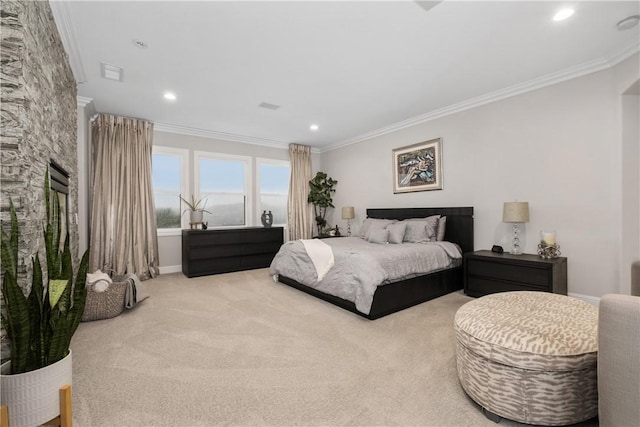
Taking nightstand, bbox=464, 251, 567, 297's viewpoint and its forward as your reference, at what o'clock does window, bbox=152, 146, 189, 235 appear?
The window is roughly at 1 o'clock from the nightstand.

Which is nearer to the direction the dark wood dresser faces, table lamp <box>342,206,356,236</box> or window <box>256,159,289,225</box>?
the table lamp

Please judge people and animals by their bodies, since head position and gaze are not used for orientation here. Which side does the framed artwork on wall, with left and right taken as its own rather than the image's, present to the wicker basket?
front

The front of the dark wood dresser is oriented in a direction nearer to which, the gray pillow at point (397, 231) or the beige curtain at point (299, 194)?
the gray pillow

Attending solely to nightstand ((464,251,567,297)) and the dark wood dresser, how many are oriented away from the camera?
0

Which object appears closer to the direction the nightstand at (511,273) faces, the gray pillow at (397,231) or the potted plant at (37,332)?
the potted plant

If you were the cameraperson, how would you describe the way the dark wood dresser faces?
facing the viewer and to the right of the viewer

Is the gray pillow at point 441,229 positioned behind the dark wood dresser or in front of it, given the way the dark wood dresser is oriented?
in front

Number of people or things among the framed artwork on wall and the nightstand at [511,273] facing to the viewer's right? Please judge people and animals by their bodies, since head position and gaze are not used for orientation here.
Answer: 0

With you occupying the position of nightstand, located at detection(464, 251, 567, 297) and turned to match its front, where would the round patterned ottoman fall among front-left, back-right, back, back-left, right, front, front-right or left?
front-left

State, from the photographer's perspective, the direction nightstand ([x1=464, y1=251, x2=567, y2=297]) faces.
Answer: facing the viewer and to the left of the viewer

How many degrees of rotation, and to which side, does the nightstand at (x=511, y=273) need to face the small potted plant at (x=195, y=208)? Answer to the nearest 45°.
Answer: approximately 45° to its right

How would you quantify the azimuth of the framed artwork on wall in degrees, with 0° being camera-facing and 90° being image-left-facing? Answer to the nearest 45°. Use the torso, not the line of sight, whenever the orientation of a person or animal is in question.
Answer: approximately 45°
